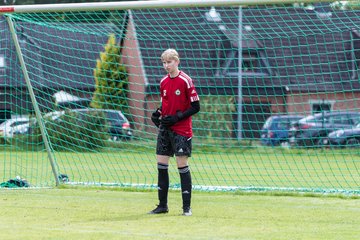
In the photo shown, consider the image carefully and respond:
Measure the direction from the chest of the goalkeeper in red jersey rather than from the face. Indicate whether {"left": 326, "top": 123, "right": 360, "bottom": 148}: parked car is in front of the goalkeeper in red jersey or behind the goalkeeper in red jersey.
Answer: behind

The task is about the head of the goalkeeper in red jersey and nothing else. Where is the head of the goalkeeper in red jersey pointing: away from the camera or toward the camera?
toward the camera

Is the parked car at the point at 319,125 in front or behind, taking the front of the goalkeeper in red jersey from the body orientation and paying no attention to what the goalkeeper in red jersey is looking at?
behind

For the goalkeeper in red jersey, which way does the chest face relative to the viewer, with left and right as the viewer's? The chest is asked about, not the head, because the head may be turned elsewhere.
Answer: facing the viewer and to the left of the viewer

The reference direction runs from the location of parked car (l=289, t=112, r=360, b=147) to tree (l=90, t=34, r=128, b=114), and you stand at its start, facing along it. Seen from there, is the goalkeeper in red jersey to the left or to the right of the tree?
left

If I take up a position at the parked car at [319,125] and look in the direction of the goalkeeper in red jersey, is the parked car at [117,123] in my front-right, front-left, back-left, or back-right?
front-right

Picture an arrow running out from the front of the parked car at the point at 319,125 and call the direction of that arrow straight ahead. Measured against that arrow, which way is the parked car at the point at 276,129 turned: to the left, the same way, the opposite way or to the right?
the same way

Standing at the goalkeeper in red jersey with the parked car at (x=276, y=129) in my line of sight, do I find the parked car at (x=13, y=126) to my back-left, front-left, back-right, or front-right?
front-left
